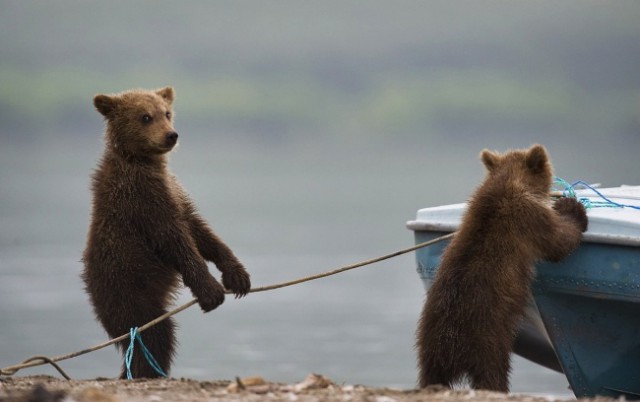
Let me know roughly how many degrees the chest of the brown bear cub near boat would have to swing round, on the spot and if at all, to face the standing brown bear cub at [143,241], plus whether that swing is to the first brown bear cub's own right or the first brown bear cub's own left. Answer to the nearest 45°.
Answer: approximately 135° to the first brown bear cub's own left

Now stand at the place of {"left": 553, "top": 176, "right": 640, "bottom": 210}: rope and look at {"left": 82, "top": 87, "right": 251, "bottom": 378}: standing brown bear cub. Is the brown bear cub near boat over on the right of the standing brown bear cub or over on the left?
left

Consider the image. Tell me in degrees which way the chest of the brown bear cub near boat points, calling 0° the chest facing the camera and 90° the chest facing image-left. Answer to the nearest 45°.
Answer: approximately 225°

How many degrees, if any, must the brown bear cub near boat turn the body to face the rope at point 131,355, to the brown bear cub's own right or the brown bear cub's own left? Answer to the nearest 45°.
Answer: approximately 135° to the brown bear cub's own left

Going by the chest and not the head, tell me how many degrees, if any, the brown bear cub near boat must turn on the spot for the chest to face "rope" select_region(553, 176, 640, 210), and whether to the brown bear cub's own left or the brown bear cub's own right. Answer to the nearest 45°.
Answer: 0° — it already faces it
